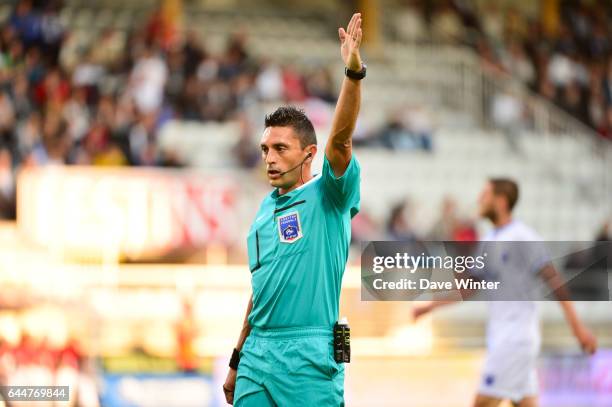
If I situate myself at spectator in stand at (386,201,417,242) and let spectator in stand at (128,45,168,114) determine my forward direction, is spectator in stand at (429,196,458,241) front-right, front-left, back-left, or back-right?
back-right

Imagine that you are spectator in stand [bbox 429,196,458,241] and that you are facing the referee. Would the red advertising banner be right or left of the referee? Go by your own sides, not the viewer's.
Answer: right

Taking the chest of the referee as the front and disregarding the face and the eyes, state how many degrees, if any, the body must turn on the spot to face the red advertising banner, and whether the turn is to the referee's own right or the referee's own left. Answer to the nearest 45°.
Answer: approximately 135° to the referee's own right

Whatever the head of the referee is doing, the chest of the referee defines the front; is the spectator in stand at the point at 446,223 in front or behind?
behind

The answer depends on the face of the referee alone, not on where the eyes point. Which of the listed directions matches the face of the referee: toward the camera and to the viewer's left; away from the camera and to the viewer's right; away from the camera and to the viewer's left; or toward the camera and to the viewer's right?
toward the camera and to the viewer's left

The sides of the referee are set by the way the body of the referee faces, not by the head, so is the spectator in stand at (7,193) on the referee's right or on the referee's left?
on the referee's right

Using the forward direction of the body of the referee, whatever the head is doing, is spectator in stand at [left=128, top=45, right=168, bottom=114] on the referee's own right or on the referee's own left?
on the referee's own right

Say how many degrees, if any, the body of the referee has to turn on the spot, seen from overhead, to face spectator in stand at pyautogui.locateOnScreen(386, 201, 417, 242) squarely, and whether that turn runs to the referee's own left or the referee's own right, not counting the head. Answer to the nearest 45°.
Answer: approximately 135° to the referee's own right
